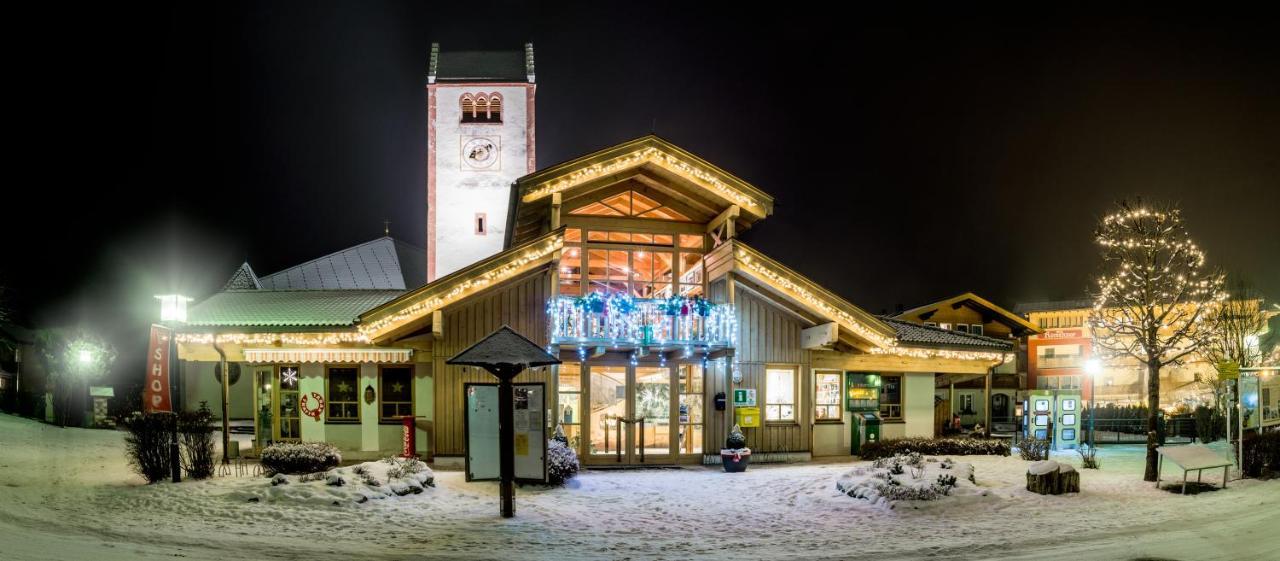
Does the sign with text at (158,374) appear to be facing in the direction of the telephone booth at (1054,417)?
no

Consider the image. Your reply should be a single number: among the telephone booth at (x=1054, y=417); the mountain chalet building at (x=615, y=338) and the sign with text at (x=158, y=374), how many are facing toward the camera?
3

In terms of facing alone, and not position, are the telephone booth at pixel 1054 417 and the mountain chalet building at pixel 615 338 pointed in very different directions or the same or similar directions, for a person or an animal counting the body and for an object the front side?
same or similar directions

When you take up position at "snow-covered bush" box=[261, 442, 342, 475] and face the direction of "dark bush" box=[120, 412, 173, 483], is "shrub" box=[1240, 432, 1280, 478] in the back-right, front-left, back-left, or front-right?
back-left

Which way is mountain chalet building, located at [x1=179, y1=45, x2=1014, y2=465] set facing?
toward the camera

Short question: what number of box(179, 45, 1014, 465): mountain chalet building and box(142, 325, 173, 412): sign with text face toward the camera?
2

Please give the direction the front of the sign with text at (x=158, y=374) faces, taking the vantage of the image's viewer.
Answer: facing the viewer
